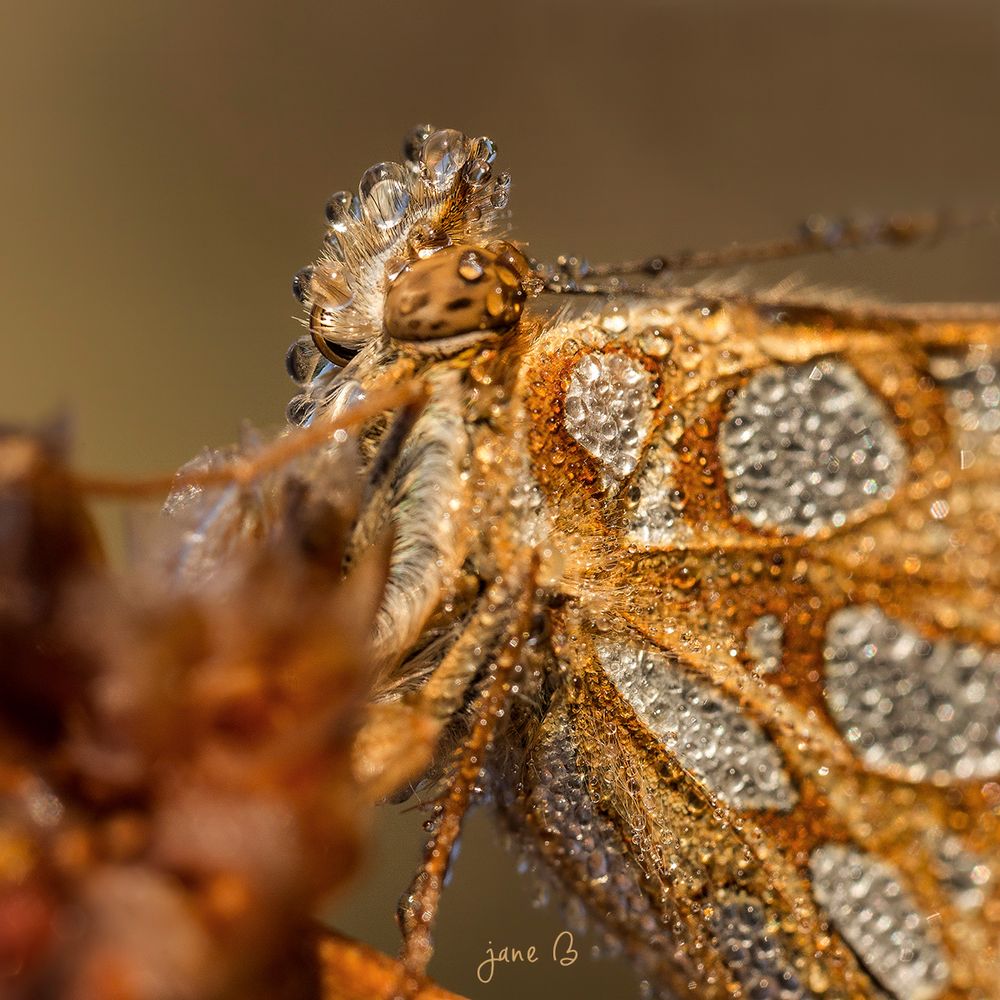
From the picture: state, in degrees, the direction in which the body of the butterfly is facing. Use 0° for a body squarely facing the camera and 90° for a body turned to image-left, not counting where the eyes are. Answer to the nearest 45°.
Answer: approximately 90°
